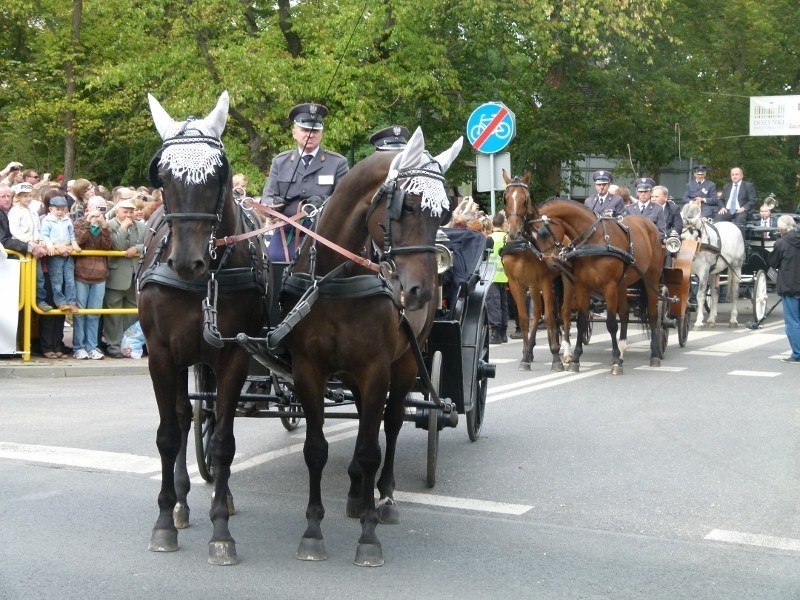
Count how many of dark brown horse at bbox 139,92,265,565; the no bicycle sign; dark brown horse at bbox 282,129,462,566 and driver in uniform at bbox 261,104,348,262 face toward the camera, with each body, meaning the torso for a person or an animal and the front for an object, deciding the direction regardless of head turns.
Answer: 4

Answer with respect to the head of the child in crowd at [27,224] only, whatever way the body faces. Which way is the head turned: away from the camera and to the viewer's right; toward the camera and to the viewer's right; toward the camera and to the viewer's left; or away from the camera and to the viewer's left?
toward the camera and to the viewer's right

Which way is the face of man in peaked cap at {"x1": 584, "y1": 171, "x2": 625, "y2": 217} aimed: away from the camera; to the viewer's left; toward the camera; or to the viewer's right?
toward the camera

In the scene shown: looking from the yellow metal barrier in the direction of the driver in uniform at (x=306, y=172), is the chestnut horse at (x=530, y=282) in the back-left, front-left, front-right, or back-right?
front-left

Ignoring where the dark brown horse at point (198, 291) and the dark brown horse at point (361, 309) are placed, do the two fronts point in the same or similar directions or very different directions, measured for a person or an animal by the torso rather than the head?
same or similar directions

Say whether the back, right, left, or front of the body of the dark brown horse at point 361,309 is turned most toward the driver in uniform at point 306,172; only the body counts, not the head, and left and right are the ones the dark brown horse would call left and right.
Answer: back

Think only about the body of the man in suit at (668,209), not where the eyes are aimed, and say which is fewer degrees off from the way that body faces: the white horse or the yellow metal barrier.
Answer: the yellow metal barrier

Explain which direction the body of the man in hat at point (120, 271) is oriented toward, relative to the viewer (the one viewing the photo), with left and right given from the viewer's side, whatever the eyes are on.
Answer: facing the viewer and to the right of the viewer

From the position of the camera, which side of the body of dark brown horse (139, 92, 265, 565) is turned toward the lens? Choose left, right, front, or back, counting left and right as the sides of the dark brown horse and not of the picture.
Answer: front

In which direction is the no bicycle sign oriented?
toward the camera

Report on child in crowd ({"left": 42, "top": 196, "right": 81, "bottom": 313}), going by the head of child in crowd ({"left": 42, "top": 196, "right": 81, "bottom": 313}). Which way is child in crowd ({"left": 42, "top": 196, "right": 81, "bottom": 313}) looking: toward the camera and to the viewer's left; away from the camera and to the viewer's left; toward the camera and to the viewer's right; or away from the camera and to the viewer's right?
toward the camera and to the viewer's right

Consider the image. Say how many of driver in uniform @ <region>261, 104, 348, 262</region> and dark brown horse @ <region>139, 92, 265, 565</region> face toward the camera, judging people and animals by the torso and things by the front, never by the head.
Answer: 2

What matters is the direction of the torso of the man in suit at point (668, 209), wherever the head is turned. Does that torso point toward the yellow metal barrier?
yes

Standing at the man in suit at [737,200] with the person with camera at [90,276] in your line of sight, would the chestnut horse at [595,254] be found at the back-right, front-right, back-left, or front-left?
front-left

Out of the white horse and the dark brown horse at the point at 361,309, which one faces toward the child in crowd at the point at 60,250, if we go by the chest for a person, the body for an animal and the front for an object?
the white horse

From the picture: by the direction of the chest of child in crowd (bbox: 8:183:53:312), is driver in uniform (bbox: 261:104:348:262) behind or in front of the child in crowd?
in front

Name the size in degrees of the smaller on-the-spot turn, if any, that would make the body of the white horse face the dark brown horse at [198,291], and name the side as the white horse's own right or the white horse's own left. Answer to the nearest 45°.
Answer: approximately 45° to the white horse's own left

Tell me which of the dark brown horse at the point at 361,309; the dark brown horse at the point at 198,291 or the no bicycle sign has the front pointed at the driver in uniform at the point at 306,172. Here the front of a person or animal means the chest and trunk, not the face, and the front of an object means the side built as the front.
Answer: the no bicycle sign
